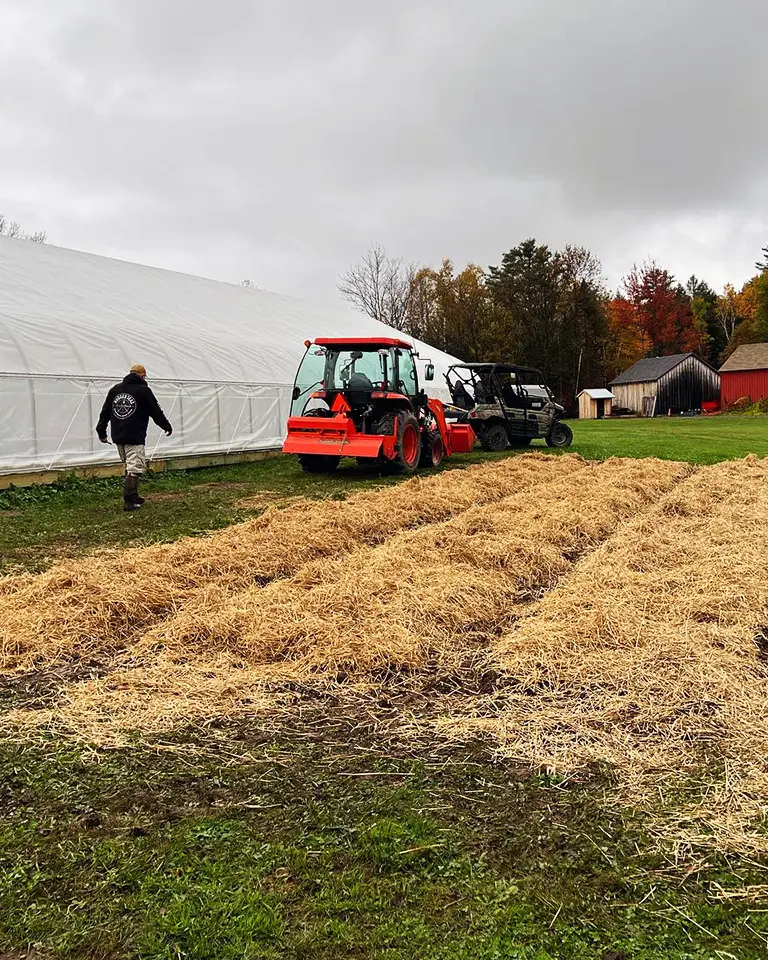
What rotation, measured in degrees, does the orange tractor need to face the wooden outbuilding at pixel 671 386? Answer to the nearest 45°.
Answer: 0° — it already faces it

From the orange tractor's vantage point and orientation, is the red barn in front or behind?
in front

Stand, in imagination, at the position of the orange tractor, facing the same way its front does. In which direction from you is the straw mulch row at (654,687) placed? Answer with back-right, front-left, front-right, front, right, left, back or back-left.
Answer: back-right

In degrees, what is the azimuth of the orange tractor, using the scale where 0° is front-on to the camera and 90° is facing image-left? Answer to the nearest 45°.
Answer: approximately 225°

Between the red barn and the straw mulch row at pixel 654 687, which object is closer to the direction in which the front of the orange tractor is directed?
the red barn

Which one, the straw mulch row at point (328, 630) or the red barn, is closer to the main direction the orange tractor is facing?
the red barn

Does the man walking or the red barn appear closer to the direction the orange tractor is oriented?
the red barn

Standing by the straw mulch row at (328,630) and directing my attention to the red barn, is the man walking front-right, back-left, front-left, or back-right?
front-left

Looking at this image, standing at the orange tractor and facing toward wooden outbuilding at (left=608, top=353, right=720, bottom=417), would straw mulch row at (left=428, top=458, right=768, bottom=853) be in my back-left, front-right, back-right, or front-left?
back-right
